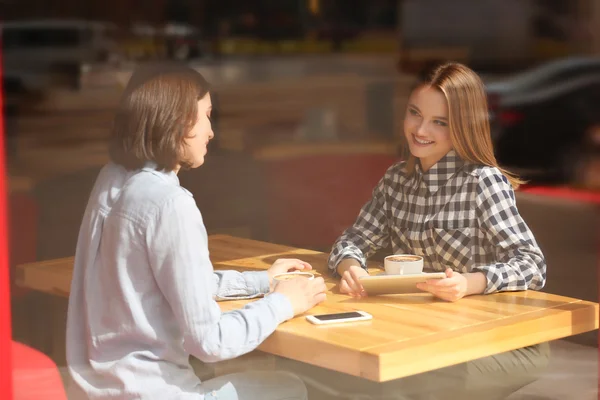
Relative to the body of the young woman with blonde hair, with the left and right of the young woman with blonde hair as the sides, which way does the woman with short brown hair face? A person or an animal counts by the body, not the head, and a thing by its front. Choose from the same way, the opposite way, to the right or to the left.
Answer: the opposite way

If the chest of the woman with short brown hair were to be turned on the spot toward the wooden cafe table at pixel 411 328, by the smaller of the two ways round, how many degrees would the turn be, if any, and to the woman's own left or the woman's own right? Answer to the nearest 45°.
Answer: approximately 45° to the woman's own right

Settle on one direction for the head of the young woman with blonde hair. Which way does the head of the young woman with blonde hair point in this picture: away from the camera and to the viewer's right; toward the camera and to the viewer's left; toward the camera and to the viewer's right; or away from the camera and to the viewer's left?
toward the camera and to the viewer's left

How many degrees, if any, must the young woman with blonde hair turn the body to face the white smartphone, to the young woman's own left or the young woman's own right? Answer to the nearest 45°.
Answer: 0° — they already face it

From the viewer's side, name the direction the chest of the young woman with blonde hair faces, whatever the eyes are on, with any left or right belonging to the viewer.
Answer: facing the viewer and to the left of the viewer

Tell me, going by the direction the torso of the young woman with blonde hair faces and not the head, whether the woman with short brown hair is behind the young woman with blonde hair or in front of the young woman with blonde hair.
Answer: in front

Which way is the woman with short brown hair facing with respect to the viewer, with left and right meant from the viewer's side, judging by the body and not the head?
facing away from the viewer and to the right of the viewer
